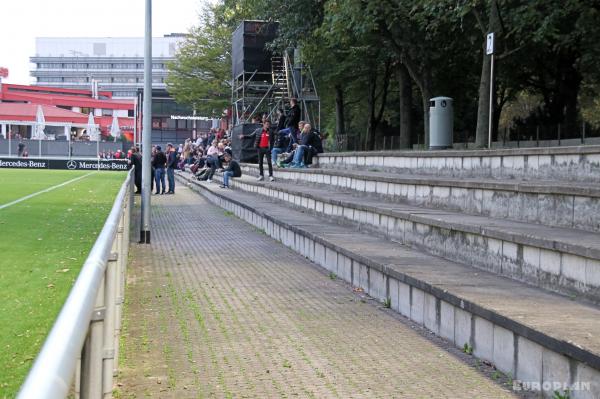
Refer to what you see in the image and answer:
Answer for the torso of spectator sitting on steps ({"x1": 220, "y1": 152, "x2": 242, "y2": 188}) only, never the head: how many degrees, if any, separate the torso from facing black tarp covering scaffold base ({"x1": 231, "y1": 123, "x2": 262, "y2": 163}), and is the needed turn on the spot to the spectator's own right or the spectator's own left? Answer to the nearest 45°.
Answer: approximately 90° to the spectator's own right

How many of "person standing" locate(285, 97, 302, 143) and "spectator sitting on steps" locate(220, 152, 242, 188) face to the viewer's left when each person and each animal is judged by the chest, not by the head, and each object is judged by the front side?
2

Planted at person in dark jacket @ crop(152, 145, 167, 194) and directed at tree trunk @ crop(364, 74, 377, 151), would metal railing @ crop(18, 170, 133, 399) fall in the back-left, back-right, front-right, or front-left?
back-right

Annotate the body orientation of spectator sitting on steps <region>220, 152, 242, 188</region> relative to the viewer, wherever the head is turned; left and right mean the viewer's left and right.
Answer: facing to the left of the viewer

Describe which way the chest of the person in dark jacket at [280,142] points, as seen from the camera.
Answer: to the viewer's left

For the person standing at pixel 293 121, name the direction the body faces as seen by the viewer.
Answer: to the viewer's left

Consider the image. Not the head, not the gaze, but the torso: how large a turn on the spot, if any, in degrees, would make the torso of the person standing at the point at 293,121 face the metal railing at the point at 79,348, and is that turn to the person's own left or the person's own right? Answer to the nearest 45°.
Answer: approximately 90° to the person's own left
